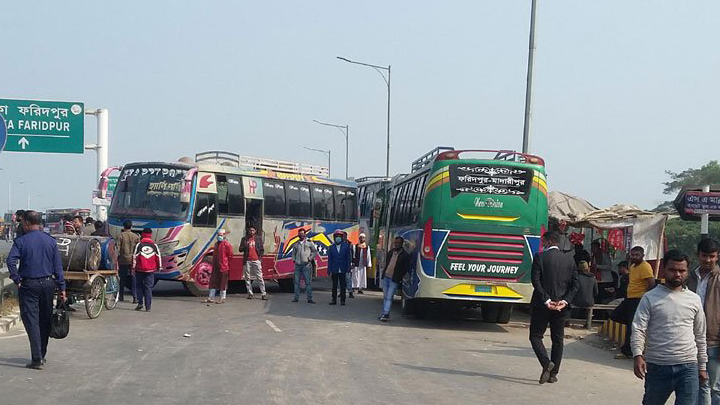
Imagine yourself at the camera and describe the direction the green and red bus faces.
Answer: facing away from the viewer

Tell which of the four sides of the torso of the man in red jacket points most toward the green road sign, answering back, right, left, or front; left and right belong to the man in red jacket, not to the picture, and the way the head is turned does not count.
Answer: right

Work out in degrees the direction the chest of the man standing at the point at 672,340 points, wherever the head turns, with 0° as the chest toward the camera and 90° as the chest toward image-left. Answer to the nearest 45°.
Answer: approximately 0°

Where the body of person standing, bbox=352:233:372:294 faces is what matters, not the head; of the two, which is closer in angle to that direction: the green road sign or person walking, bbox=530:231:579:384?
the person walking

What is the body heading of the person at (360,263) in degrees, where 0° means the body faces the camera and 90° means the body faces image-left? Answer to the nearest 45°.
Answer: approximately 0°

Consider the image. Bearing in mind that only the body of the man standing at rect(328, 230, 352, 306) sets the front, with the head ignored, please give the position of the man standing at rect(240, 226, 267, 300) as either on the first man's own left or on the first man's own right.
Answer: on the first man's own right
